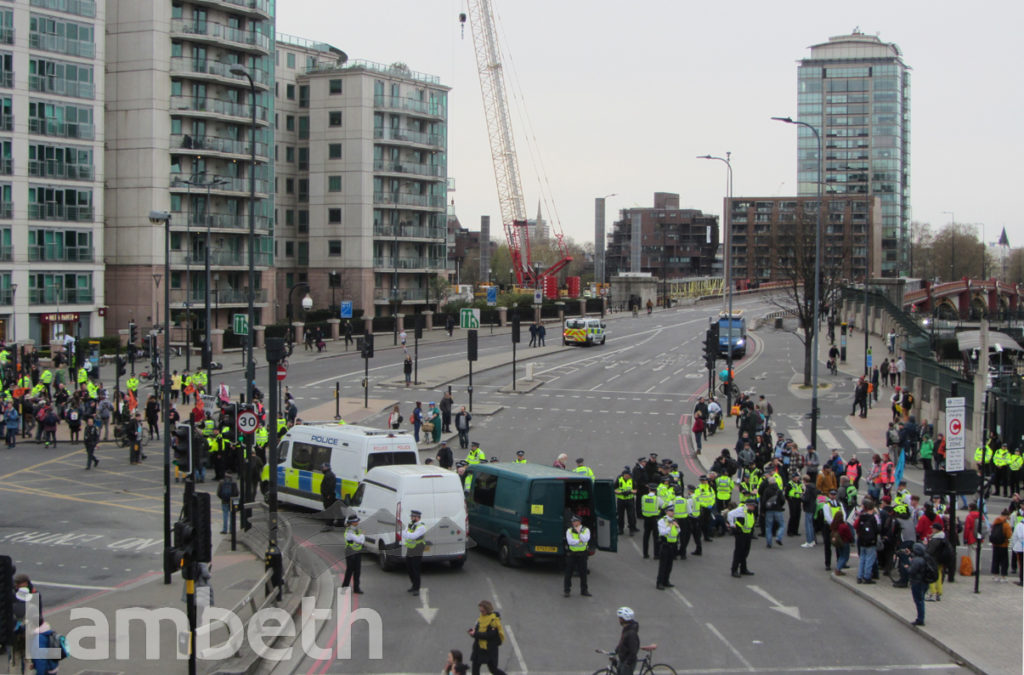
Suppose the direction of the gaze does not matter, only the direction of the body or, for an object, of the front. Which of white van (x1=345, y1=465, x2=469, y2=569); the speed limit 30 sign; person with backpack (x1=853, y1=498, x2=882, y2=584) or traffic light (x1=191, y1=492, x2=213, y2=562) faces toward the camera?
the speed limit 30 sign

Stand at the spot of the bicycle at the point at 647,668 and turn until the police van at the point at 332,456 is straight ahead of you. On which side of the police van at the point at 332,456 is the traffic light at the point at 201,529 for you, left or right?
left

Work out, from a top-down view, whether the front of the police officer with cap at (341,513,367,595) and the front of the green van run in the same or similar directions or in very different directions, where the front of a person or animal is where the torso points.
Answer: very different directions

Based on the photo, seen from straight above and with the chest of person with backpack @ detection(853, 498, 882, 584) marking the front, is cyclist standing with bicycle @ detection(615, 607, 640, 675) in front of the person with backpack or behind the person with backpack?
behind

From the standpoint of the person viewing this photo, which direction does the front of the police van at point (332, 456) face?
facing away from the viewer and to the left of the viewer

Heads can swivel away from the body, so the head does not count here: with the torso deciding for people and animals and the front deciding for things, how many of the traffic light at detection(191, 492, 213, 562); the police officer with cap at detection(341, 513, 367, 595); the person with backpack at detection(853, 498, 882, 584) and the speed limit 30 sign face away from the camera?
2

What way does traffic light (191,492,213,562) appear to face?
away from the camera

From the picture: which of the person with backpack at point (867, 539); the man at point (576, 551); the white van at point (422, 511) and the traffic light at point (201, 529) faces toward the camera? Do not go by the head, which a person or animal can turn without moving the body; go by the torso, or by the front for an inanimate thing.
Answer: the man

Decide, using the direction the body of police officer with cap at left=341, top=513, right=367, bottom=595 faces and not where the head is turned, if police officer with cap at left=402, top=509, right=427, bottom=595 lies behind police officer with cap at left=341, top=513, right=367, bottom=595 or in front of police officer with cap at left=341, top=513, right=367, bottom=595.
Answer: in front

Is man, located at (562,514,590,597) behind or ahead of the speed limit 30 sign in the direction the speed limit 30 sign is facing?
ahead

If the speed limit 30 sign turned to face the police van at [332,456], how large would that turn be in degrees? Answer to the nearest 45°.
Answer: approximately 90° to its left

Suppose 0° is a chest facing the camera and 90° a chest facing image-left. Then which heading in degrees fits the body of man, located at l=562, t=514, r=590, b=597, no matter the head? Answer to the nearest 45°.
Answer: approximately 0°
